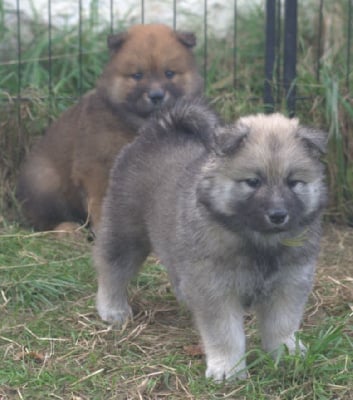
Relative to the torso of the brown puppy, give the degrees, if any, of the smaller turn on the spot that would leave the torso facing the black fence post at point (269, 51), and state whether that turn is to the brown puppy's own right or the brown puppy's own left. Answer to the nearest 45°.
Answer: approximately 90° to the brown puppy's own left

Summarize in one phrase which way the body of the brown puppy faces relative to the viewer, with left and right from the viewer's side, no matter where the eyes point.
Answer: facing the viewer and to the right of the viewer

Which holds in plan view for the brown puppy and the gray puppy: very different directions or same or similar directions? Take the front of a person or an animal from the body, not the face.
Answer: same or similar directions

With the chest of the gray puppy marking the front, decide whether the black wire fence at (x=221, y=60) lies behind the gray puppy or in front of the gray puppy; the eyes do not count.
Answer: behind

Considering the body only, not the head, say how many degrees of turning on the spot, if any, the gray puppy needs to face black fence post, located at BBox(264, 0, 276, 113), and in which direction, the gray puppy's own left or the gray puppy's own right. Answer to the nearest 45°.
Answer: approximately 135° to the gray puppy's own left

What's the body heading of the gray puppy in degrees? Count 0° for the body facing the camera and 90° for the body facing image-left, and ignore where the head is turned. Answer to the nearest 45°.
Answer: approximately 315°

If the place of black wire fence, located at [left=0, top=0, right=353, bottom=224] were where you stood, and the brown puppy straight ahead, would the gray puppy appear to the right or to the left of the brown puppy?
left

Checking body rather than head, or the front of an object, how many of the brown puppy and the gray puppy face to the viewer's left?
0

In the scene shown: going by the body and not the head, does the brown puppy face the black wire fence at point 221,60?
no

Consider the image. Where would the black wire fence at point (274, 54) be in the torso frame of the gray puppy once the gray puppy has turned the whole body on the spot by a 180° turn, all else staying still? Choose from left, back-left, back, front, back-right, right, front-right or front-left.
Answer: front-right

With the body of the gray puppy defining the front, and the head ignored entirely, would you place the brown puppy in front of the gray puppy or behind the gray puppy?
behind

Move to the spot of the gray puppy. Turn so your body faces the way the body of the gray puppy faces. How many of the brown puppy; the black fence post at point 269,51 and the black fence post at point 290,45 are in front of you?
0

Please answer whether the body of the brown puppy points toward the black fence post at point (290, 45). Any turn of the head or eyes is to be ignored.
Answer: no

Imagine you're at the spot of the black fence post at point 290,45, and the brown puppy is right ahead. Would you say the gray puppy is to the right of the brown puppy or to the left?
left
